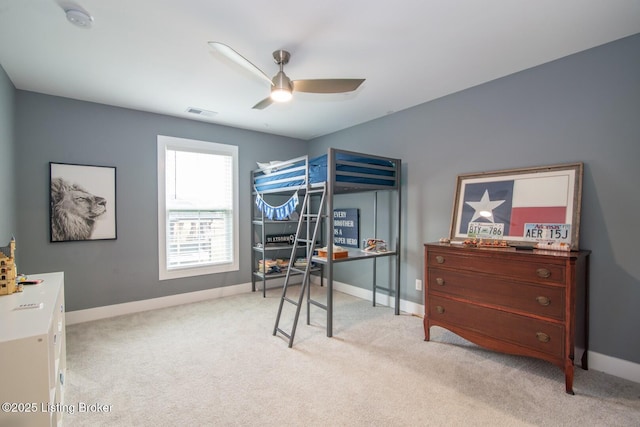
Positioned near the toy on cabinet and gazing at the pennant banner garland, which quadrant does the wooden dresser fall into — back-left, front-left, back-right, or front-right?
front-right

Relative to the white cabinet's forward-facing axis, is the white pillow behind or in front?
in front

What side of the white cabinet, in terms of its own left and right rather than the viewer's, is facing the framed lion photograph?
left

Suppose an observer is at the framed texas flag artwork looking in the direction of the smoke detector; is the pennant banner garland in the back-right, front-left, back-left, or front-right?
front-right

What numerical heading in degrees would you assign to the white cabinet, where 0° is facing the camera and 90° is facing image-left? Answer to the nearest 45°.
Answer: approximately 270°
